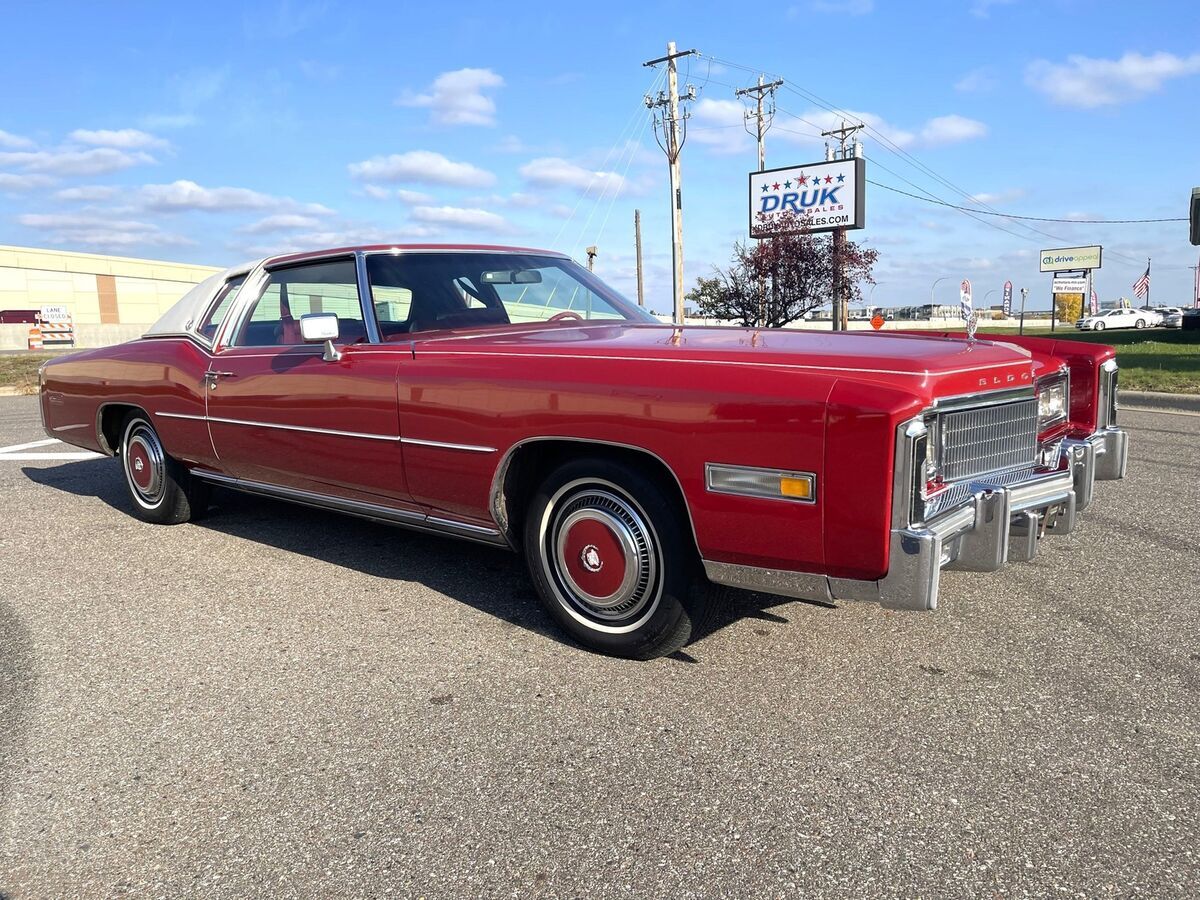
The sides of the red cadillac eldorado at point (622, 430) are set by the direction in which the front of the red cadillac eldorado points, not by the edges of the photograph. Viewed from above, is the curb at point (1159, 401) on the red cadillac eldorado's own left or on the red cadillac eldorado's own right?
on the red cadillac eldorado's own left

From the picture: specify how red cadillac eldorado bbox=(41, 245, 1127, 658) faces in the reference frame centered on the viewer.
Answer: facing the viewer and to the right of the viewer

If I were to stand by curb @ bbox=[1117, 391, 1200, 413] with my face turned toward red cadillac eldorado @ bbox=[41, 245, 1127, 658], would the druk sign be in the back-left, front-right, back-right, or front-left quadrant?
back-right

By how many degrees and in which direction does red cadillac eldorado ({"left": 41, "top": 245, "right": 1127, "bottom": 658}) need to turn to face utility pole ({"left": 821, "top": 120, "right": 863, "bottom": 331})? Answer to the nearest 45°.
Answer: approximately 135° to its left

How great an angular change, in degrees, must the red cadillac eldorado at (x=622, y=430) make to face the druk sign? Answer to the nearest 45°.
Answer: approximately 135° to its left

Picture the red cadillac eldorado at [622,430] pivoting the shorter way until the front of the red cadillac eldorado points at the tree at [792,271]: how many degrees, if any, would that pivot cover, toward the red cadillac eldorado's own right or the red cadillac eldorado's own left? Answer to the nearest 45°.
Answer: approximately 135° to the red cadillac eldorado's own left
